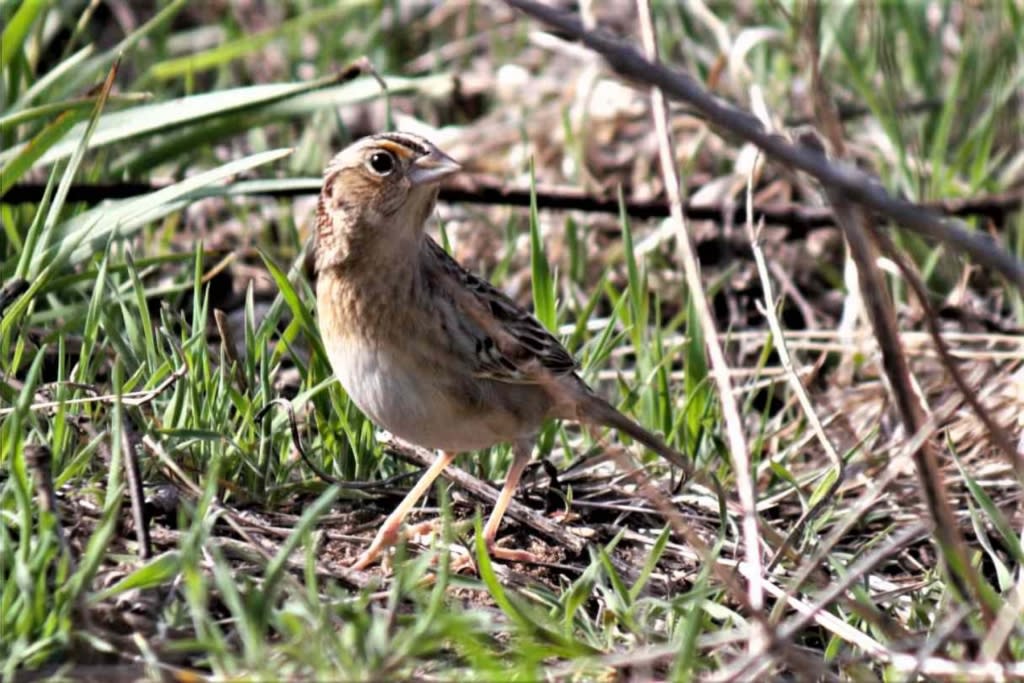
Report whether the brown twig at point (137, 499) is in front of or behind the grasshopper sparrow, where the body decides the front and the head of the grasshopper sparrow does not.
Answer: in front

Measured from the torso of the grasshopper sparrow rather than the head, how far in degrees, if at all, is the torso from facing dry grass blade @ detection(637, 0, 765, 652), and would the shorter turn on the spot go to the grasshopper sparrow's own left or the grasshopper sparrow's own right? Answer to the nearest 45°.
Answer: approximately 90° to the grasshopper sparrow's own left

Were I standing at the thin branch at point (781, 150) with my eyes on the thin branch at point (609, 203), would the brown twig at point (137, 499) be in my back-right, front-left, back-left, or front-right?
front-left

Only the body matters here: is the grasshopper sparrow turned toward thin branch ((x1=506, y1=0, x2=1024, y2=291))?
no

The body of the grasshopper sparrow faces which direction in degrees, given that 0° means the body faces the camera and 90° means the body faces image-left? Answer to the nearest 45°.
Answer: approximately 45°

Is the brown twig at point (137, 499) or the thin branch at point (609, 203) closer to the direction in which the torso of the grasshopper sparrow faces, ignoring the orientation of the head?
the brown twig

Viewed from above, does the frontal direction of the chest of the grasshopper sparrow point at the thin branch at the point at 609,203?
no

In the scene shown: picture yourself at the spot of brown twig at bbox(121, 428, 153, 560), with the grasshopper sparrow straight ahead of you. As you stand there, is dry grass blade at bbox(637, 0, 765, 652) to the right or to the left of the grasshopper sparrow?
right
